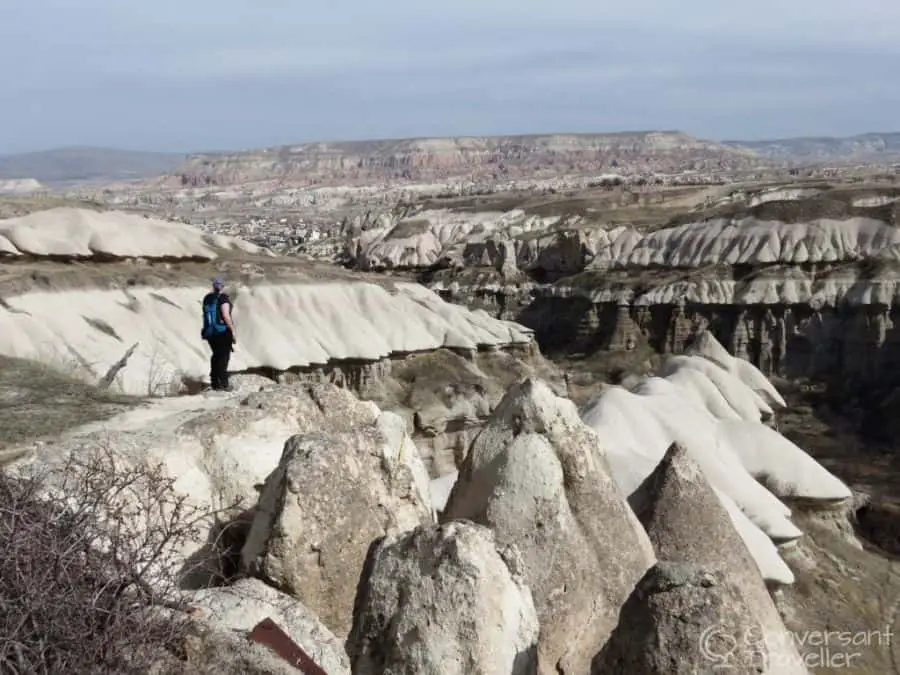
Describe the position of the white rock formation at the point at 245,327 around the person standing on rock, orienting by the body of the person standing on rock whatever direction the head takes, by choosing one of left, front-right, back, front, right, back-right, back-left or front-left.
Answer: front-left

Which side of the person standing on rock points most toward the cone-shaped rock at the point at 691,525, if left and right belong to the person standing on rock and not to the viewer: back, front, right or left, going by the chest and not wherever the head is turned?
right

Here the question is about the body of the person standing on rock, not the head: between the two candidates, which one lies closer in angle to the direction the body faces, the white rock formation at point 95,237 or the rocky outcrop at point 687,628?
the white rock formation

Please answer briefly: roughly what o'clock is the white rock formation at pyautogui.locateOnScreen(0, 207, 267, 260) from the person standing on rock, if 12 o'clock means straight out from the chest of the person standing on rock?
The white rock formation is roughly at 10 o'clock from the person standing on rock.

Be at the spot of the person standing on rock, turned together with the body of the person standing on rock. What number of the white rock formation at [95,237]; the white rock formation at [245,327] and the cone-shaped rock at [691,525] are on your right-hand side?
1

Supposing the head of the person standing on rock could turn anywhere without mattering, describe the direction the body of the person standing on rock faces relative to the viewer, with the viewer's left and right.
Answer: facing away from the viewer and to the right of the viewer

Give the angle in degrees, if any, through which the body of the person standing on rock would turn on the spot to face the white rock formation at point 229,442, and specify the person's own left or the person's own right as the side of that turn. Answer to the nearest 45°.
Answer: approximately 135° to the person's own right

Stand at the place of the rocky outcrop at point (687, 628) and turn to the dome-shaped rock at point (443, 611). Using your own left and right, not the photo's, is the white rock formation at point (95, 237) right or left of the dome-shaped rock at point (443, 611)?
right

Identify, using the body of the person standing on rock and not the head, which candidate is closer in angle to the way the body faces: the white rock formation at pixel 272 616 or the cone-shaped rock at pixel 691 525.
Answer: the cone-shaped rock

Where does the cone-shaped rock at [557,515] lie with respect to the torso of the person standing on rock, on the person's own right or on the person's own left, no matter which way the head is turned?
on the person's own right

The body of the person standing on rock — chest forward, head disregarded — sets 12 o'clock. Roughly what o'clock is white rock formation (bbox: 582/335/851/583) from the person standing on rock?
The white rock formation is roughly at 1 o'clock from the person standing on rock.
